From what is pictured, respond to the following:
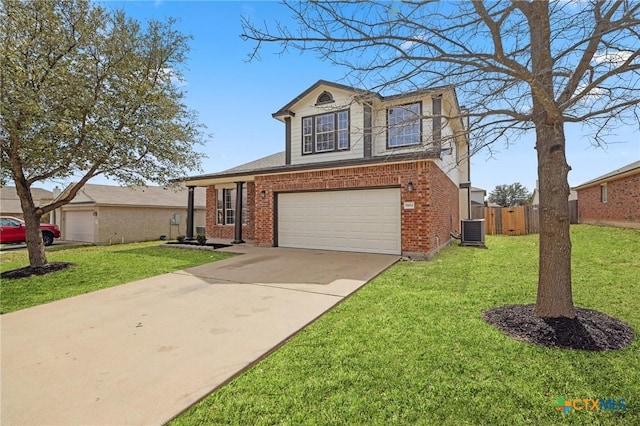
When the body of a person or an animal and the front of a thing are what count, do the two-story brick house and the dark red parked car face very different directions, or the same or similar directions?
very different directions

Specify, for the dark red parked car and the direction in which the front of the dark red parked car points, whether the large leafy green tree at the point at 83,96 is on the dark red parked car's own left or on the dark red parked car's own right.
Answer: on the dark red parked car's own right

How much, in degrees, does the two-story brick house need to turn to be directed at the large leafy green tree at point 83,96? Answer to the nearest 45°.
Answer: approximately 45° to its right

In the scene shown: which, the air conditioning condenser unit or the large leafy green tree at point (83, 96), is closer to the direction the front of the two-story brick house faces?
the large leafy green tree

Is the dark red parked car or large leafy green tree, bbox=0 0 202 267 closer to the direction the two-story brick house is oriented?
the large leafy green tree

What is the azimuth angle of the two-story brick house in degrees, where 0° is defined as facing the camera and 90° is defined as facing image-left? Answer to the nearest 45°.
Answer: approximately 45°

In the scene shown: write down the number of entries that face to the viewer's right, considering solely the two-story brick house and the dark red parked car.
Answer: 1

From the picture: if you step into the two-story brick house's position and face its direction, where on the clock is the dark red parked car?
The dark red parked car is roughly at 2 o'clock from the two-story brick house.

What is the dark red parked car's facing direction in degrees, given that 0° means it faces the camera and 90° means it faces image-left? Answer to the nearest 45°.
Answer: approximately 270°

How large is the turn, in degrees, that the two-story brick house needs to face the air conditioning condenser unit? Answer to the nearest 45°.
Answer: approximately 135° to its left
